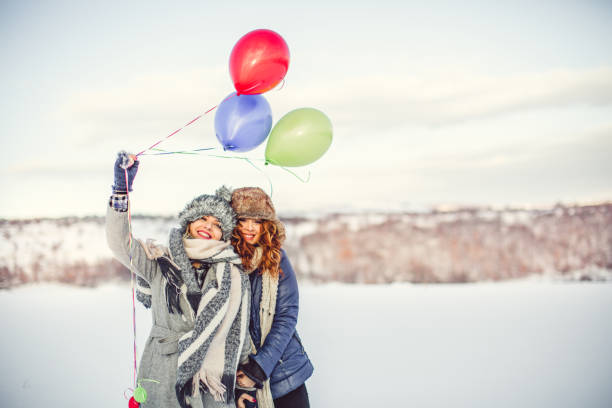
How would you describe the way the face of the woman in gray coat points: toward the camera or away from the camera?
toward the camera

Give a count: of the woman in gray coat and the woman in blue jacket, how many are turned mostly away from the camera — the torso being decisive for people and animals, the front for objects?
0

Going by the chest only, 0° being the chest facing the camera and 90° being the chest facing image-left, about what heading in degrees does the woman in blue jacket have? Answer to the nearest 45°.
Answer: approximately 45°

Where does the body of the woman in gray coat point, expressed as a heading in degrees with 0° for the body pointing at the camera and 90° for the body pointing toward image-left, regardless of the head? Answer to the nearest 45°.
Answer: approximately 0°

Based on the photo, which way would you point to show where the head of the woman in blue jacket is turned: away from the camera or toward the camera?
toward the camera
